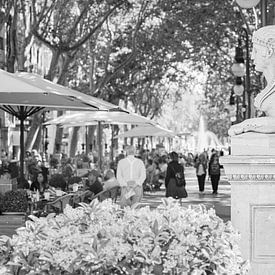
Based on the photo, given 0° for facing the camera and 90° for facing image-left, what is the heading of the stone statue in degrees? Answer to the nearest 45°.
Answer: approximately 90°

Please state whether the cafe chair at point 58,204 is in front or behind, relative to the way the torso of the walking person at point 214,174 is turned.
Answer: in front

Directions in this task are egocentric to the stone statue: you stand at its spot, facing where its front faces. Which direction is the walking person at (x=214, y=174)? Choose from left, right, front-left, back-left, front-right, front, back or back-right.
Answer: right

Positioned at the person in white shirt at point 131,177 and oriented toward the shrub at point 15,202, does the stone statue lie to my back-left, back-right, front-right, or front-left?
front-left

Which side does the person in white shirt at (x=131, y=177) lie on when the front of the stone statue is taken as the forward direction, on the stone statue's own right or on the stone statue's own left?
on the stone statue's own right

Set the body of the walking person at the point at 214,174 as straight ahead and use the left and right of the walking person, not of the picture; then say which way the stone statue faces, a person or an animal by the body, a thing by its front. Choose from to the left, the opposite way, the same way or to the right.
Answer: to the right

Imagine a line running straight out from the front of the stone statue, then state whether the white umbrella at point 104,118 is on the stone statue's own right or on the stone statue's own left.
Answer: on the stone statue's own right

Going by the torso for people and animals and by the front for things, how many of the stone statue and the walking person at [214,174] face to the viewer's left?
1

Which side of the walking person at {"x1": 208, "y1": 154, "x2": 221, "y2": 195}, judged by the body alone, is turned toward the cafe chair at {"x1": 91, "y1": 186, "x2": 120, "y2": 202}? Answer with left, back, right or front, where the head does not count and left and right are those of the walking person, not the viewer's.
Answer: front

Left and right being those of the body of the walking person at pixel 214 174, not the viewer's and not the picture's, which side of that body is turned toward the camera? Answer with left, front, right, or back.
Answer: front

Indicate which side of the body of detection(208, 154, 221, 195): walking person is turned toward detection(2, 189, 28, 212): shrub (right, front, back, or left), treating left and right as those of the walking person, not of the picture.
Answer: front
